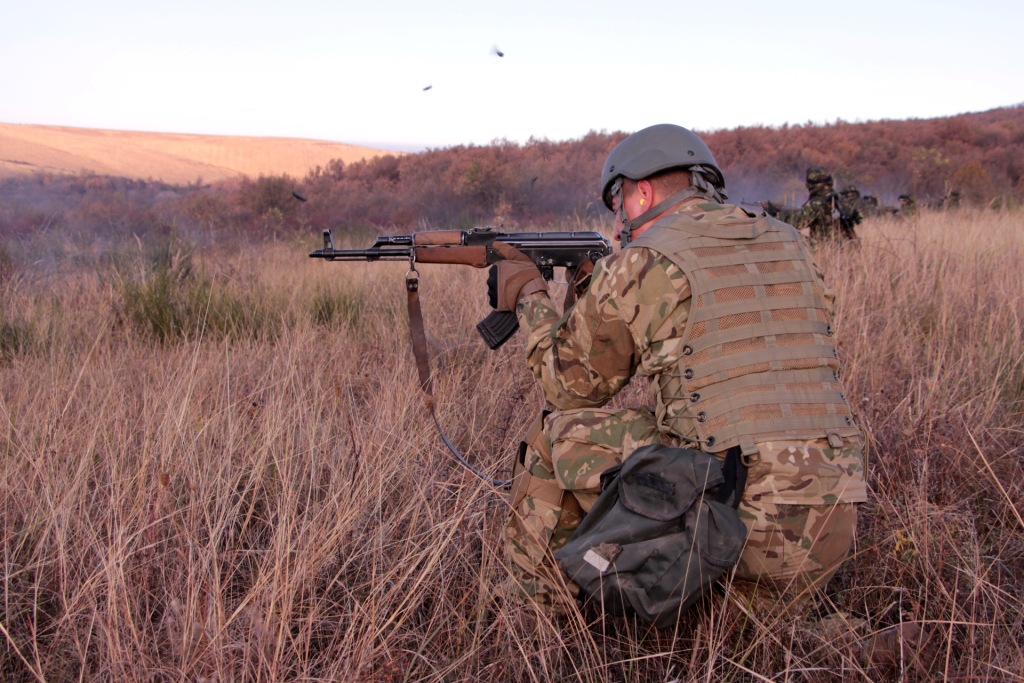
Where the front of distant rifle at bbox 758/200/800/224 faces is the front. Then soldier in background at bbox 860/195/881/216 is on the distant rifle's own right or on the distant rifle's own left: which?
on the distant rifle's own right

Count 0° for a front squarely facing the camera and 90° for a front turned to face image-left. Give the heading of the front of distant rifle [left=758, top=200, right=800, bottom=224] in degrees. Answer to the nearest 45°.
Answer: approximately 90°
